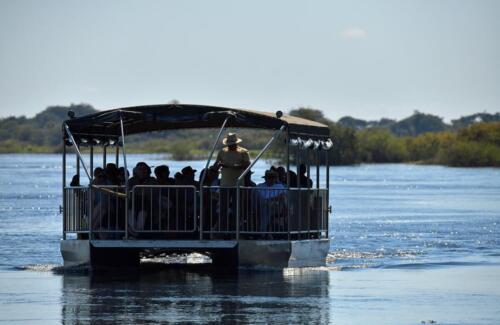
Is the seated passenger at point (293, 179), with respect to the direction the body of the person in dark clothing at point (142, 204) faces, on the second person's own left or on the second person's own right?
on the second person's own left

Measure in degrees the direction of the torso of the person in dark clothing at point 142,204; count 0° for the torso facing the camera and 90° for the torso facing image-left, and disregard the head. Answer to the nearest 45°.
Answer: approximately 0°

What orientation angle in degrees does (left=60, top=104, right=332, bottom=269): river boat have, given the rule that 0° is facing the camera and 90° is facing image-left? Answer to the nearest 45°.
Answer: approximately 0°
